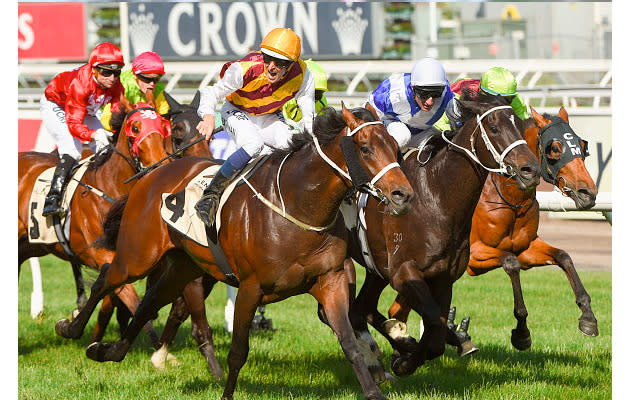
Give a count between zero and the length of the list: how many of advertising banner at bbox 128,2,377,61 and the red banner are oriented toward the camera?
2

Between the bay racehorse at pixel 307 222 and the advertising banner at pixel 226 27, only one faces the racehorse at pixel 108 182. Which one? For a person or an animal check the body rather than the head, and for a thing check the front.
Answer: the advertising banner

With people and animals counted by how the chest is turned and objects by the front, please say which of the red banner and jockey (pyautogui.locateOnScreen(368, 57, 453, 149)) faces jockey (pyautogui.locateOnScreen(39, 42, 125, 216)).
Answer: the red banner

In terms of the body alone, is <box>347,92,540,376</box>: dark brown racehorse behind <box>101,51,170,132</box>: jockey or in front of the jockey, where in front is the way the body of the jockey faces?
in front

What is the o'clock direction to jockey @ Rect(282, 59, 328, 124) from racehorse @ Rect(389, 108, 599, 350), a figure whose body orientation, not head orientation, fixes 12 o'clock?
The jockey is roughly at 5 o'clock from the racehorse.

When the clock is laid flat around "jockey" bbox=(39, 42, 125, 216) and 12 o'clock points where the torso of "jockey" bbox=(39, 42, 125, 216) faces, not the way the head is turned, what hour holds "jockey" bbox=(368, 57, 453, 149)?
"jockey" bbox=(368, 57, 453, 149) is roughly at 12 o'clock from "jockey" bbox=(39, 42, 125, 216).

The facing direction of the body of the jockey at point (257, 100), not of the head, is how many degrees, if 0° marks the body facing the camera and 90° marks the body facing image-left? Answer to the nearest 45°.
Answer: approximately 315°

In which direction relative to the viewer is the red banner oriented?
toward the camera

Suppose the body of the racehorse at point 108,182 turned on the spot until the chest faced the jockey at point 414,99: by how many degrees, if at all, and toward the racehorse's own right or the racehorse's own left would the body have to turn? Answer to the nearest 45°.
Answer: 0° — it already faces them

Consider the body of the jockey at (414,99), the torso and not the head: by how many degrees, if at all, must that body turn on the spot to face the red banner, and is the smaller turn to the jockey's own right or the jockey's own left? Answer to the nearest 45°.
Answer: approximately 180°

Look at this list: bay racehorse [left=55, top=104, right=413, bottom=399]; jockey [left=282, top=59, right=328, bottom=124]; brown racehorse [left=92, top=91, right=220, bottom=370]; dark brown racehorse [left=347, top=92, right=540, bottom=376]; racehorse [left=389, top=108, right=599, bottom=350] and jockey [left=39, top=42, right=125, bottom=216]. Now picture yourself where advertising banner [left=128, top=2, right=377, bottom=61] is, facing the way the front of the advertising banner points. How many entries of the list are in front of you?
6

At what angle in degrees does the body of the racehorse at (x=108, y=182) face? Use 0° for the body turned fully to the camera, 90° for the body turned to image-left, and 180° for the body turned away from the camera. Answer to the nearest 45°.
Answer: approximately 315°

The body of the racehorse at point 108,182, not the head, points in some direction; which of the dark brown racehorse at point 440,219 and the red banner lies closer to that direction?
the dark brown racehorse

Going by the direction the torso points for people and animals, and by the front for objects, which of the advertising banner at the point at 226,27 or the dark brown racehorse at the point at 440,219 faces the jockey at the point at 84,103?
the advertising banner

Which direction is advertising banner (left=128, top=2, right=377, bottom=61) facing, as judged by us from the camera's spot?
facing the viewer
